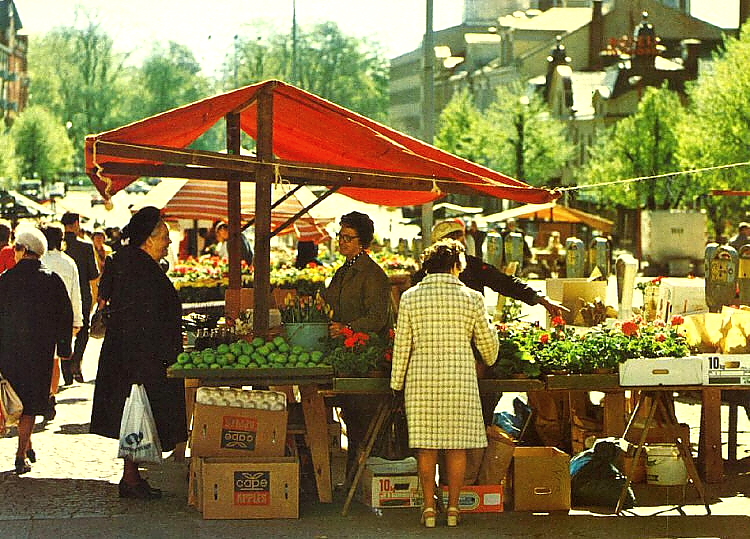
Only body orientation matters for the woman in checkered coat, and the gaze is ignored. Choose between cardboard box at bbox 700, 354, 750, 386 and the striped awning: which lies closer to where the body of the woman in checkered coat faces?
the striped awning

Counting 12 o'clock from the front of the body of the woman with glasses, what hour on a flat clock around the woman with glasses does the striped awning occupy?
The striped awning is roughly at 4 o'clock from the woman with glasses.

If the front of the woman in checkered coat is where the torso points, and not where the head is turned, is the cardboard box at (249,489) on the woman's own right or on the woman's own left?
on the woman's own left

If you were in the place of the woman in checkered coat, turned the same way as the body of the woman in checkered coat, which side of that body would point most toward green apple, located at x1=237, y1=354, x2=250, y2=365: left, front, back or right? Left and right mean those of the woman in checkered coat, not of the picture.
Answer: left

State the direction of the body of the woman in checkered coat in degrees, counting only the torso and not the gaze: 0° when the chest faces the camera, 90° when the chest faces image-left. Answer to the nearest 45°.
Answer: approximately 180°

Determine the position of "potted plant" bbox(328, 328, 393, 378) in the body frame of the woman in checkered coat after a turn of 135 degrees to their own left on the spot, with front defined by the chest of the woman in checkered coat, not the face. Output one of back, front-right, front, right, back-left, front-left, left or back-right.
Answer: right

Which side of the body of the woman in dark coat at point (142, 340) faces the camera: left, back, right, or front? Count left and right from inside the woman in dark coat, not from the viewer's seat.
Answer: right

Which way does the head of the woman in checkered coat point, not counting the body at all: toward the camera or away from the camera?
away from the camera

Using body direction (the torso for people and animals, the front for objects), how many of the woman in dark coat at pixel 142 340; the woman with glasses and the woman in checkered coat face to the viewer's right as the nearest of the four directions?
1

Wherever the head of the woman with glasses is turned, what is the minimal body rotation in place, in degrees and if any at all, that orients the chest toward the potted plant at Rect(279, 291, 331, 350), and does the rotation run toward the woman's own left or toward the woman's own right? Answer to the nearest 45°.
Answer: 0° — they already face it

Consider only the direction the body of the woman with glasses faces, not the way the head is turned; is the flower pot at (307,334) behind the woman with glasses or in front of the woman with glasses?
in front

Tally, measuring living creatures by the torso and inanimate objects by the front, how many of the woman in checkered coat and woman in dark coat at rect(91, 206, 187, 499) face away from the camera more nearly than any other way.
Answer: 1

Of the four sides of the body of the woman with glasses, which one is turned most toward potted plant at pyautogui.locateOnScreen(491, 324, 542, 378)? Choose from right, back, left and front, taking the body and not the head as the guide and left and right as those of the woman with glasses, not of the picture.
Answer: left
